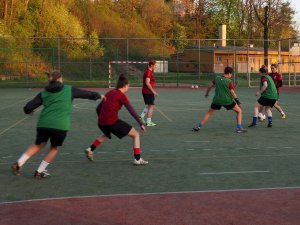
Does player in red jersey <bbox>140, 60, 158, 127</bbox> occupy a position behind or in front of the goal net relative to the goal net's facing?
in front

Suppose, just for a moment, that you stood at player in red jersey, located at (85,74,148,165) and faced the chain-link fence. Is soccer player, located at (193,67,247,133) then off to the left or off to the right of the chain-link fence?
right

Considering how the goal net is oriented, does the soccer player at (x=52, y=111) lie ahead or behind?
ahead

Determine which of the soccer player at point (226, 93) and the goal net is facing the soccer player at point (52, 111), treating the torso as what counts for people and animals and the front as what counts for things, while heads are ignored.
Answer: the goal net

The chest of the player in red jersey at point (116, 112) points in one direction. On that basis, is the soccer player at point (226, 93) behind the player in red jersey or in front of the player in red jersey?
in front

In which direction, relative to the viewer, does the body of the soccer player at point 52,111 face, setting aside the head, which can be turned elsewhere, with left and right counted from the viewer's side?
facing away from the viewer and to the right of the viewer

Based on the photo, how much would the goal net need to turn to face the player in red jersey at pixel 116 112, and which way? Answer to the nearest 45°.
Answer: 0° — it already faces them

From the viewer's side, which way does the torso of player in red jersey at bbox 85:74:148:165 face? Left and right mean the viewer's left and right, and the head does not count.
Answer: facing away from the viewer and to the right of the viewer

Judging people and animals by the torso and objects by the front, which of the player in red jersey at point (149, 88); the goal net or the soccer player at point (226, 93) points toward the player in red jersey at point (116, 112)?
the goal net
